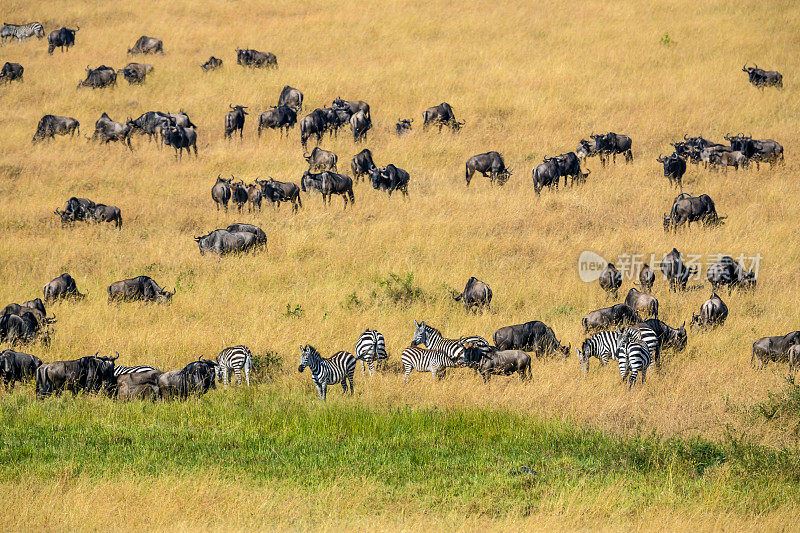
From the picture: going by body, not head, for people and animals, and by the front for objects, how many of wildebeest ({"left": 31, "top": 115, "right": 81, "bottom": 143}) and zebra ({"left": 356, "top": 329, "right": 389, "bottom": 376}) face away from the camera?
1

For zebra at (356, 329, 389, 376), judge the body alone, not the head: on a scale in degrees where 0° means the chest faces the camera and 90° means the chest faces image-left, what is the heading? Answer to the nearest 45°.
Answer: approximately 180°

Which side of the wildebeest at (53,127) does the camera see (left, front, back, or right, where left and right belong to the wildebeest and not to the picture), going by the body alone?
left

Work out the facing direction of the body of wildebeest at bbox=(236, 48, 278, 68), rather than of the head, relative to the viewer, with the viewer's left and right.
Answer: facing to the left of the viewer

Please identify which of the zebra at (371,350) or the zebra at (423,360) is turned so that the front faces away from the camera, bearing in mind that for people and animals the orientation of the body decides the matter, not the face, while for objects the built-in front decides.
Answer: the zebra at (371,350)

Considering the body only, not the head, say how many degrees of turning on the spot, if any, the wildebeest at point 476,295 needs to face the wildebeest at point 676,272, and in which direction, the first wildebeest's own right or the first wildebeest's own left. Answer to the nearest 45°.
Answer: approximately 135° to the first wildebeest's own right

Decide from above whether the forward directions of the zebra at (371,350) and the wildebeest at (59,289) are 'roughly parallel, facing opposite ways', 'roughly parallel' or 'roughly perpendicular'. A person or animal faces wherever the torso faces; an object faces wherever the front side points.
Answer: roughly perpendicular
